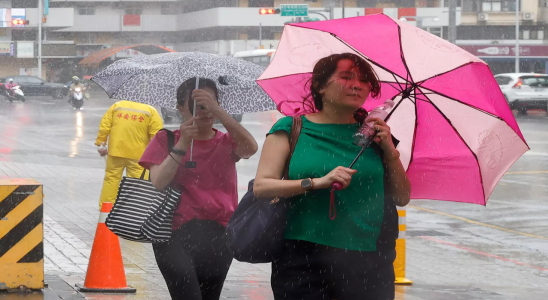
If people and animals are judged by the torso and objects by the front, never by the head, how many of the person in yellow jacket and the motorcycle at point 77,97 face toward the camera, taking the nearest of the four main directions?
1

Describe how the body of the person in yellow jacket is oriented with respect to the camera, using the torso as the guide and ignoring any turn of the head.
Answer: away from the camera

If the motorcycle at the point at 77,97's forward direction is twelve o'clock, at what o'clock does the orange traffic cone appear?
The orange traffic cone is roughly at 12 o'clock from the motorcycle.

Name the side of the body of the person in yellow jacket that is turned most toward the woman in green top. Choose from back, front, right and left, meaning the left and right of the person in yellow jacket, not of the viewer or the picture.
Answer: back

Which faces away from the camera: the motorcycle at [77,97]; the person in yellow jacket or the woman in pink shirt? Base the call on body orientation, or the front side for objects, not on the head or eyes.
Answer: the person in yellow jacket

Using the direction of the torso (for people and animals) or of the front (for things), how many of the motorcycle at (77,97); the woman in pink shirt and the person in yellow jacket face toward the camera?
2

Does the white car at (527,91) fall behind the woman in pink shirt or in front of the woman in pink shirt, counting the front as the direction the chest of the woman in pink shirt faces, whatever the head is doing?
behind

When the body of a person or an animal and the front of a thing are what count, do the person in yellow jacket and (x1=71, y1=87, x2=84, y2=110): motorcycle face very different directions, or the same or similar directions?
very different directions

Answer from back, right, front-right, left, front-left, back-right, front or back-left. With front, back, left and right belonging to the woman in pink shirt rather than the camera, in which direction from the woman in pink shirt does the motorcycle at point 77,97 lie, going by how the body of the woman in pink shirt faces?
back

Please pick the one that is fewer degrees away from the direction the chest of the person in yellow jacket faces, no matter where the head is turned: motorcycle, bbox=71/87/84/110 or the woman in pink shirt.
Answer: the motorcycle
